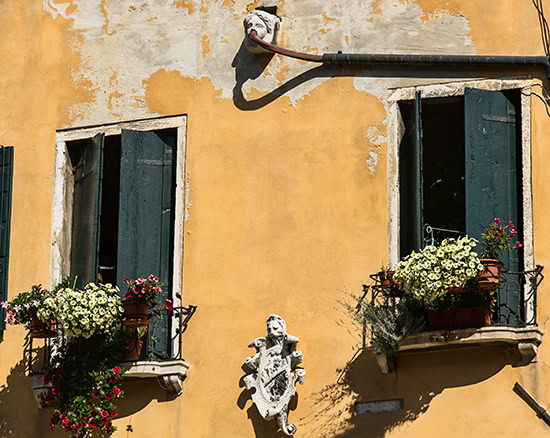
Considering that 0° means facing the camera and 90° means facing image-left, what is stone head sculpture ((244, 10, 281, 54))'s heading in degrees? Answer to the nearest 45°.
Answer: approximately 45°
